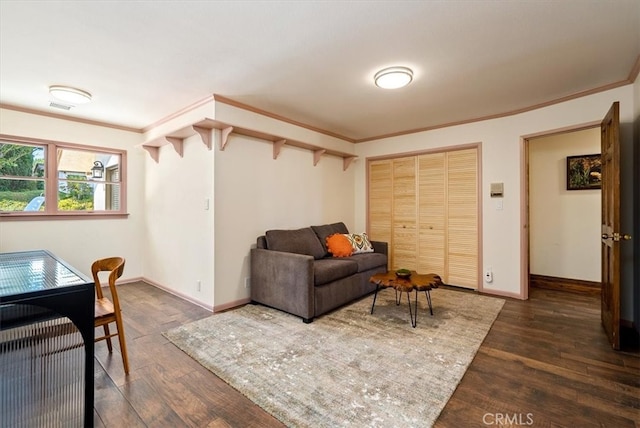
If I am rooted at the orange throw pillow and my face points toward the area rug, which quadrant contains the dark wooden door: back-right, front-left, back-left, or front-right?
front-left

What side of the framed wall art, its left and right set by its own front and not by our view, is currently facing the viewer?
front

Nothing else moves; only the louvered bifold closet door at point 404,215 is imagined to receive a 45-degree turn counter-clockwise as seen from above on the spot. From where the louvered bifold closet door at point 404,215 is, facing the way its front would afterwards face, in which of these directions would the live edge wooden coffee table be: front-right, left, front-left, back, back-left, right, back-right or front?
front

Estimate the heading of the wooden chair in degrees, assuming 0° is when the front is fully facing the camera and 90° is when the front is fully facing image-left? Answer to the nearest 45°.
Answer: approximately 45°

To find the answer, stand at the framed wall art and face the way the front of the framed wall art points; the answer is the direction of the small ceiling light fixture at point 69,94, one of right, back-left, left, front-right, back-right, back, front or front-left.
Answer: front-right

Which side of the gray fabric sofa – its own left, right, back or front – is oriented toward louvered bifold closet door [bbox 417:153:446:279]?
left

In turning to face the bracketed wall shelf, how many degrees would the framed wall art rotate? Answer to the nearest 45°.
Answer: approximately 45° to its right

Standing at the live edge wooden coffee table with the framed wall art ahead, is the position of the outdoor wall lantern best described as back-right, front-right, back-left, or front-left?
back-left

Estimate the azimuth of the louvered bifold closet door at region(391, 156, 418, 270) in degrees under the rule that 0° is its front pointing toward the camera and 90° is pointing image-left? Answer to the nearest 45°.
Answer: approximately 45°

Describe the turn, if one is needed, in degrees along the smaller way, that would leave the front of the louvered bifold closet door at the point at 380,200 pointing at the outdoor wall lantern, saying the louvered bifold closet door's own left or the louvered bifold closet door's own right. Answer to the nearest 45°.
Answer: approximately 45° to the louvered bifold closet door's own right

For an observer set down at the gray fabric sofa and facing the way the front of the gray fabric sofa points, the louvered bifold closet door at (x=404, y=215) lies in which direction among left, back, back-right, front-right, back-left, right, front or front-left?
left

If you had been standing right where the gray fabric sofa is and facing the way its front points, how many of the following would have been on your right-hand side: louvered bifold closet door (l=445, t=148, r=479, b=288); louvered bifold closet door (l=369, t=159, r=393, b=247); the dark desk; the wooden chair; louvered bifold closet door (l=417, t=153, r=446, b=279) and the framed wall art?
2

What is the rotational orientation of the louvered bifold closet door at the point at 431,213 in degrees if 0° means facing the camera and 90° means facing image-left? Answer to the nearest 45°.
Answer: approximately 45°

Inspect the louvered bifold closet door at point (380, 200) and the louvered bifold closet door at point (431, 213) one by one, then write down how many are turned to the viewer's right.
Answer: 0

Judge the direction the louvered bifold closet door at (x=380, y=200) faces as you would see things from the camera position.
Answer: facing the viewer and to the left of the viewer
